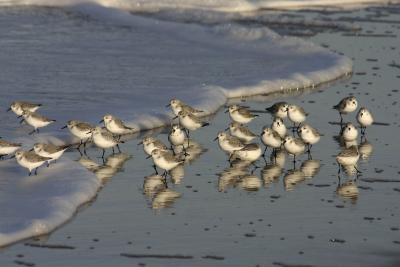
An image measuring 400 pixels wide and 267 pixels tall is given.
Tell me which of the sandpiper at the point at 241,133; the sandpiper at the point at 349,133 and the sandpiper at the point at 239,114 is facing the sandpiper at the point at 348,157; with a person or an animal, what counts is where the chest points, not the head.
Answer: the sandpiper at the point at 349,133

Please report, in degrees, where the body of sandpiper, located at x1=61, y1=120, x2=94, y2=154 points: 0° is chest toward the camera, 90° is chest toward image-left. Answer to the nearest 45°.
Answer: approximately 90°

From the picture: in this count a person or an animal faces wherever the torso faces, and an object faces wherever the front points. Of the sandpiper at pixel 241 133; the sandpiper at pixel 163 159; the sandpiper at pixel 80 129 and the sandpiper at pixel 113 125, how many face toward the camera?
0

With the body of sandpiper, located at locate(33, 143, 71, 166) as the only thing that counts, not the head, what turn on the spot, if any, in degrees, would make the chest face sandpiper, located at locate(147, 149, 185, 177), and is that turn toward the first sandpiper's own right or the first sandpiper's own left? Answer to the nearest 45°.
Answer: approximately 180°

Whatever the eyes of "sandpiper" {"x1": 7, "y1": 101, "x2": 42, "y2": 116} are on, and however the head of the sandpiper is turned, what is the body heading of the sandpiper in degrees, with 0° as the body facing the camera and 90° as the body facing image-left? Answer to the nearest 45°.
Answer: approximately 90°

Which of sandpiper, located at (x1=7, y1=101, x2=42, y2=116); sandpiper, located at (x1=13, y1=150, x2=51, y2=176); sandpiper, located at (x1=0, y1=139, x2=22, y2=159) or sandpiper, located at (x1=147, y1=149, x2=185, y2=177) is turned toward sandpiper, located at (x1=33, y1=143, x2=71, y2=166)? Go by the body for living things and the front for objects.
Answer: sandpiper, located at (x1=147, y1=149, x2=185, y2=177)

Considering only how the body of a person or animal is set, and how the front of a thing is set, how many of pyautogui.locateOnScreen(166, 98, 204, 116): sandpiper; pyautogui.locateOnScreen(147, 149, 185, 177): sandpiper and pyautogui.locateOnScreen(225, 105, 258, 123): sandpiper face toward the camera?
0

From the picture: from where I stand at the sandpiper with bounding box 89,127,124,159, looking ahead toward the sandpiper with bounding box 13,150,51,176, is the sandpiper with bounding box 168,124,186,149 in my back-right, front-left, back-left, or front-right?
back-left

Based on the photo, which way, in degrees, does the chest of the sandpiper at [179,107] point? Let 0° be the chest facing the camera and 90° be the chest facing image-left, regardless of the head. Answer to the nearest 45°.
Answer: approximately 90°

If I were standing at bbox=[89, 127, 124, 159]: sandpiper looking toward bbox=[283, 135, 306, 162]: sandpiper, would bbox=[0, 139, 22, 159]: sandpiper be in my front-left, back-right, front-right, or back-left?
back-right

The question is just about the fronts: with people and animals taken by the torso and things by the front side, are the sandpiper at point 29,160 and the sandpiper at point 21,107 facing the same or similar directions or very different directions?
same or similar directions

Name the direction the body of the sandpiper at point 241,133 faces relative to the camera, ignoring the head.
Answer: to the viewer's left

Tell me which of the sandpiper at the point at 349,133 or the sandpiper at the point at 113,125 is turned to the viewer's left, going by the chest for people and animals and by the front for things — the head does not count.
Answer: the sandpiper at the point at 113,125

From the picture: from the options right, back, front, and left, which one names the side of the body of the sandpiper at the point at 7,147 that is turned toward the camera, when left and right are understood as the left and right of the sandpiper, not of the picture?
left

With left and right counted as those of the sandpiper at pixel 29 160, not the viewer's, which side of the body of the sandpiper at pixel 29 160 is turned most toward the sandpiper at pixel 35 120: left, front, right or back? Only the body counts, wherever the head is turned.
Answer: right

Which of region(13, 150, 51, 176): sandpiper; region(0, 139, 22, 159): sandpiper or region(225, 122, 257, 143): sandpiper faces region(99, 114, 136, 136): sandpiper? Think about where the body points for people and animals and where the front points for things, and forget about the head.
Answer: region(225, 122, 257, 143): sandpiper
